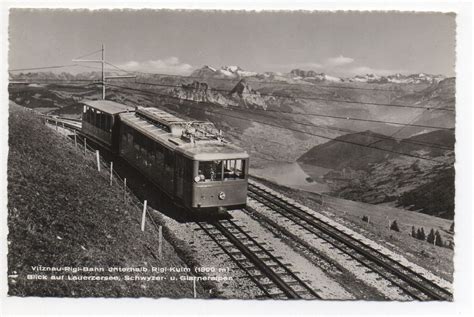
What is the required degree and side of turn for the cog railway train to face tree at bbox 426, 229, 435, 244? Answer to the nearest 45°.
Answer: approximately 45° to its left

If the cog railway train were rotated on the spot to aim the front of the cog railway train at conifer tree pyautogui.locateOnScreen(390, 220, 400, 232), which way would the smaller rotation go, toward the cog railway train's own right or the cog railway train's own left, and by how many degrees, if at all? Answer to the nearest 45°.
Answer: approximately 45° to the cog railway train's own left

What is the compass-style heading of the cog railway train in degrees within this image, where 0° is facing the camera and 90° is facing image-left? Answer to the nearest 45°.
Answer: approximately 315°

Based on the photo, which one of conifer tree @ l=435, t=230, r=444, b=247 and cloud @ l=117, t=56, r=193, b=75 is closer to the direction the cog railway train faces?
the conifer tree

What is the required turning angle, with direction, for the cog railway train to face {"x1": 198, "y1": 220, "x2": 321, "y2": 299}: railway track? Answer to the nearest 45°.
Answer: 0° — it already faces it

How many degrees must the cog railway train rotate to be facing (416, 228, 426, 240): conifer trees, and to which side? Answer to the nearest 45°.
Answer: approximately 45° to its left

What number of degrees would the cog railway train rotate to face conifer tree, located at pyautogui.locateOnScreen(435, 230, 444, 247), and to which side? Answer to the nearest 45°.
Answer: approximately 45° to its left
